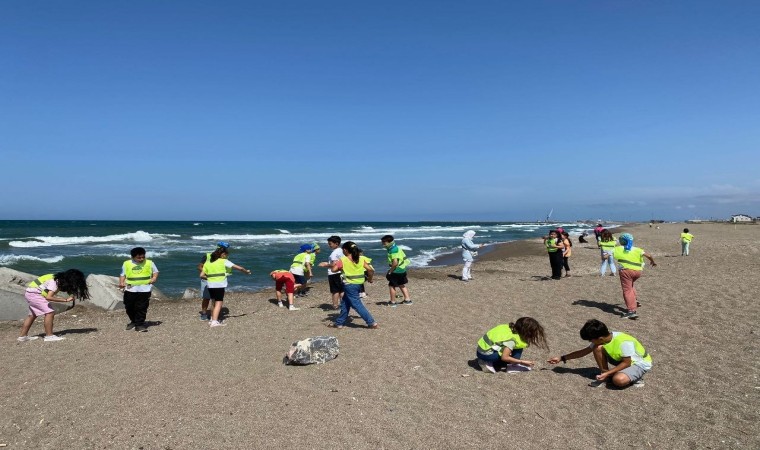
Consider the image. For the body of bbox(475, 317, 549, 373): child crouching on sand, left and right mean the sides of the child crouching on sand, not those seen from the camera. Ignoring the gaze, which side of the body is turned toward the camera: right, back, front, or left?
right

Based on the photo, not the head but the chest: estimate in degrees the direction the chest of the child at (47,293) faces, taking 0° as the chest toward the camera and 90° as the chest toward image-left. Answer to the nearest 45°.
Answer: approximately 270°

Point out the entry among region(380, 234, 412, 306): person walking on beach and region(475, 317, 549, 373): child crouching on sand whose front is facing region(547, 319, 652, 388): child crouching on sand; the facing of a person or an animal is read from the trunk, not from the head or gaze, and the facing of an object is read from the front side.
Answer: region(475, 317, 549, 373): child crouching on sand

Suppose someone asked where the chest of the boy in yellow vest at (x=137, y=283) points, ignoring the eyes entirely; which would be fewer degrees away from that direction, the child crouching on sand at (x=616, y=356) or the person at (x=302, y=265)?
the child crouching on sand
